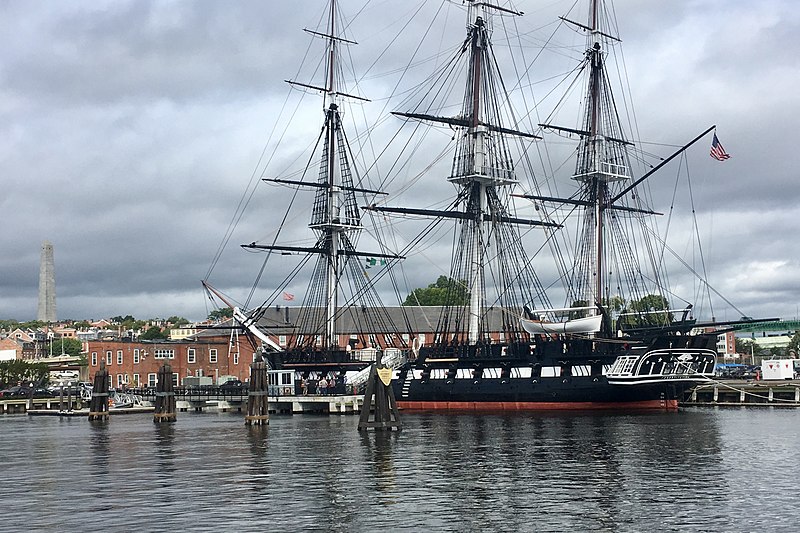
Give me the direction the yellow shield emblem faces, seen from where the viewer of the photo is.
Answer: facing the viewer
